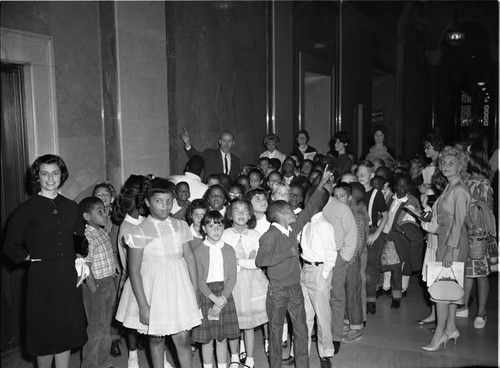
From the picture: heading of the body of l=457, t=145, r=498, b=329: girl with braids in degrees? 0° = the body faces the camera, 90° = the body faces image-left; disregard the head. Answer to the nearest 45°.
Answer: approximately 90°

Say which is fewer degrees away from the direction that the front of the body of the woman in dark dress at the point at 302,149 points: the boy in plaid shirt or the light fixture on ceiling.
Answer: the boy in plaid shirt

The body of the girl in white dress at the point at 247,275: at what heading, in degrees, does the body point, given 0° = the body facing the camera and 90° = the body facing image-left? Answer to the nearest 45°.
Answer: approximately 0°
